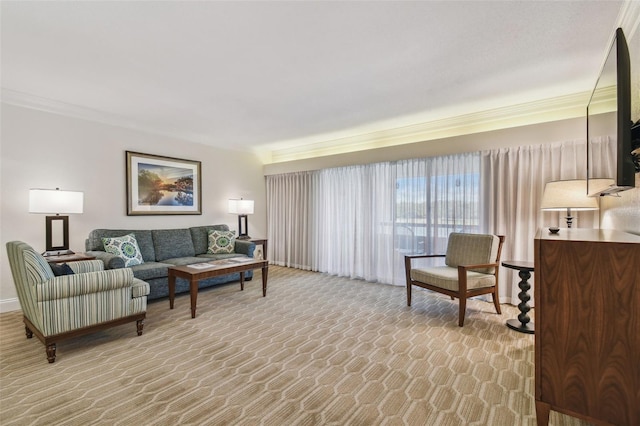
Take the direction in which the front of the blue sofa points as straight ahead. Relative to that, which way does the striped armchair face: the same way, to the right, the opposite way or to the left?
to the left

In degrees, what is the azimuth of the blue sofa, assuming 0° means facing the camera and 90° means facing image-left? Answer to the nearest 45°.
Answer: approximately 315°

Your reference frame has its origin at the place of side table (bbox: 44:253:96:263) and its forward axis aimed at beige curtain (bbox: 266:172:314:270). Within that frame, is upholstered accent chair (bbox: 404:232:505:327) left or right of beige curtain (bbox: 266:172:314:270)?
right

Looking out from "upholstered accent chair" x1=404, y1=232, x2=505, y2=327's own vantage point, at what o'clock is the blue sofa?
The blue sofa is roughly at 1 o'clock from the upholstered accent chair.

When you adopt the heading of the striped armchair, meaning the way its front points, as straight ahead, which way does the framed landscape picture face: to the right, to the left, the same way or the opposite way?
to the right

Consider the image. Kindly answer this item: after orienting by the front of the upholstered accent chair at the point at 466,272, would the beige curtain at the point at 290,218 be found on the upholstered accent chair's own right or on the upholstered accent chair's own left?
on the upholstered accent chair's own right
